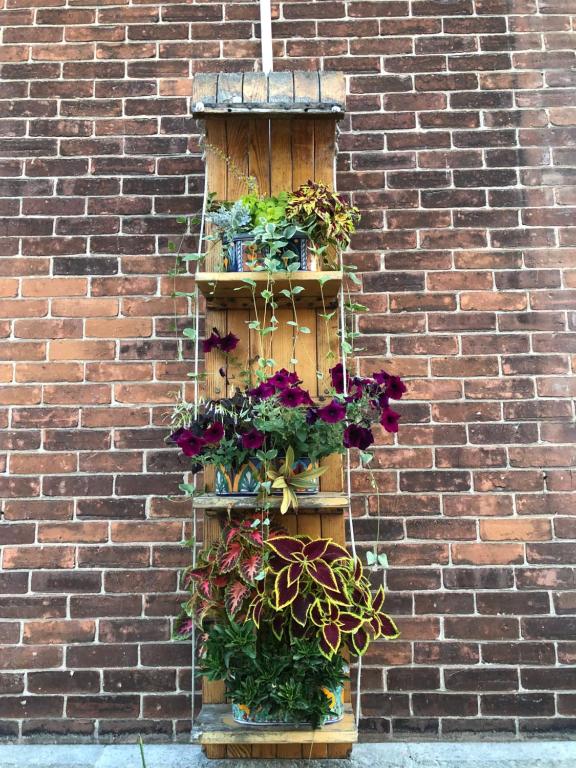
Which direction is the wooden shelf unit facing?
toward the camera
